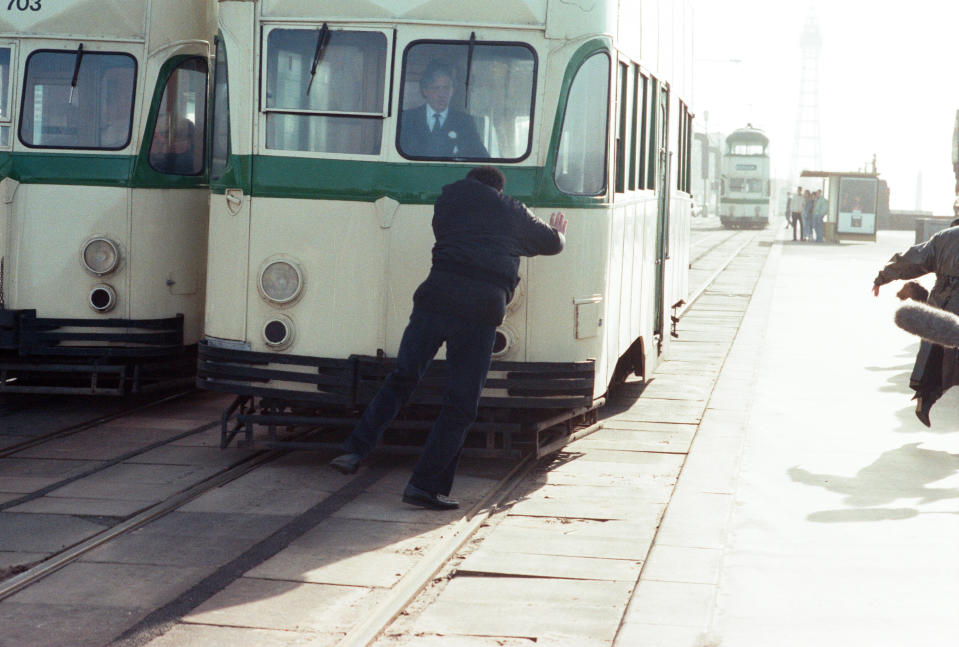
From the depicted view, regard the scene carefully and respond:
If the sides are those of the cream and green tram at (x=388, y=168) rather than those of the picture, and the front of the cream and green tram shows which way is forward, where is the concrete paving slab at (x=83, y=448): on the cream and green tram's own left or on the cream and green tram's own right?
on the cream and green tram's own right

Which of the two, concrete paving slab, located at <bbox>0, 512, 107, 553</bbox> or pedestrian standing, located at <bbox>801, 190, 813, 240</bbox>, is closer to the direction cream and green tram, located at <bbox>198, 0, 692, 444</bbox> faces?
the concrete paving slab

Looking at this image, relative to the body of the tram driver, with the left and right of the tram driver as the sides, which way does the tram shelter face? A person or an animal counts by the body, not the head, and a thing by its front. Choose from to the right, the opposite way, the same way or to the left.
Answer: to the right

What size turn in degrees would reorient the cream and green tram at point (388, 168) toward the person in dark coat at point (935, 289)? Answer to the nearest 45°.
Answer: approximately 90° to its left

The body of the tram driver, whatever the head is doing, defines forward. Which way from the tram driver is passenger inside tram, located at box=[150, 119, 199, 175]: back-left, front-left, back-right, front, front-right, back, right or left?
back-right

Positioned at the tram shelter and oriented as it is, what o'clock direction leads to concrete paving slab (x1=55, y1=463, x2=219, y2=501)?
The concrete paving slab is roughly at 9 o'clock from the tram shelter.

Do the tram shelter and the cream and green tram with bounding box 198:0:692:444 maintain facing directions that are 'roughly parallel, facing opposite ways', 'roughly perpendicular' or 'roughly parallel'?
roughly perpendicular

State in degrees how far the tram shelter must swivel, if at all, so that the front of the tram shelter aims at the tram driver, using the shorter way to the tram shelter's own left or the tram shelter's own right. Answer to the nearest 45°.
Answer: approximately 90° to the tram shelter's own left

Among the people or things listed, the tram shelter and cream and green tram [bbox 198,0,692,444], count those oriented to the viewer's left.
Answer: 1

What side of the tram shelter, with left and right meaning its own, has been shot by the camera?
left
